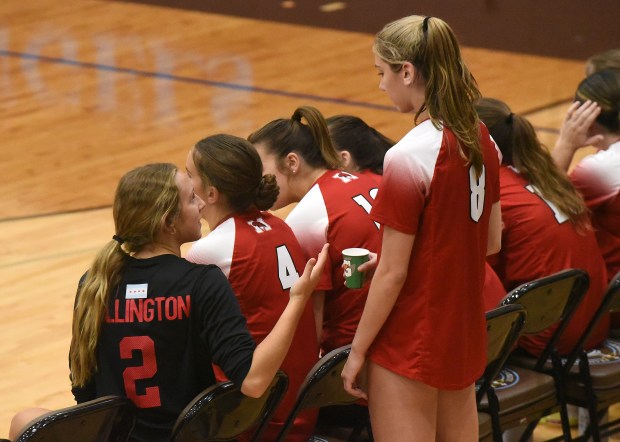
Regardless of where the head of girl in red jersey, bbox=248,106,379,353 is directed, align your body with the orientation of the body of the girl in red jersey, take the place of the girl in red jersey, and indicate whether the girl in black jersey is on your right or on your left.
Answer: on your left

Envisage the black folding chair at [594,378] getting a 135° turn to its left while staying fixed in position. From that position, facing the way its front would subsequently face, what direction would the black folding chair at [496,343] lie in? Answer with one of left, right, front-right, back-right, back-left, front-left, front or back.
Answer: front-right

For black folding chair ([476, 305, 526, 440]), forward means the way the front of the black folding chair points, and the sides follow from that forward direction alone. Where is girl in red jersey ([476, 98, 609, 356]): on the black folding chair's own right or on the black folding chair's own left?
on the black folding chair's own right

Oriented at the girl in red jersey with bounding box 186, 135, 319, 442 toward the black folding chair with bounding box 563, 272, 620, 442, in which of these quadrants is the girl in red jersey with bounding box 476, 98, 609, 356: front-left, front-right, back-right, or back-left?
front-left

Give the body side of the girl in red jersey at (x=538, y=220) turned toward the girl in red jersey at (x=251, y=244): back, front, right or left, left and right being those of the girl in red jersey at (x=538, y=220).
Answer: left

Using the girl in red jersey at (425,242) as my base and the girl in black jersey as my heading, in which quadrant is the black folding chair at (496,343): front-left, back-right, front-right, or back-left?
back-right

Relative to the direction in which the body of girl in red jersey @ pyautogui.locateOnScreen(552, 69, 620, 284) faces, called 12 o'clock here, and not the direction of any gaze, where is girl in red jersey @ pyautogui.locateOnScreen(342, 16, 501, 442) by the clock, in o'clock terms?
girl in red jersey @ pyautogui.locateOnScreen(342, 16, 501, 442) is roughly at 8 o'clock from girl in red jersey @ pyautogui.locateOnScreen(552, 69, 620, 284).

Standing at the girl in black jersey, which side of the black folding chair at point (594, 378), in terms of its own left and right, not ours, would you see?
left

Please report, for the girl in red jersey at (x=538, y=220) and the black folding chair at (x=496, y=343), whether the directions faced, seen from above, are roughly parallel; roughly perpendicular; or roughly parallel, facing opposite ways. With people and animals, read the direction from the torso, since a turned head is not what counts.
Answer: roughly parallel

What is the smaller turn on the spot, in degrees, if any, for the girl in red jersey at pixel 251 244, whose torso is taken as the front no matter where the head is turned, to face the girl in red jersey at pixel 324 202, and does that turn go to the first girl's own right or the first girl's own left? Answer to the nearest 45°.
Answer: approximately 90° to the first girl's own right

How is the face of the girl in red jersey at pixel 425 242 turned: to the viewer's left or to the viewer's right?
to the viewer's left

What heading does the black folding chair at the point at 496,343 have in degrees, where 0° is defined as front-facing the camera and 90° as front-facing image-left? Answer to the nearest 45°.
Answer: approximately 135°

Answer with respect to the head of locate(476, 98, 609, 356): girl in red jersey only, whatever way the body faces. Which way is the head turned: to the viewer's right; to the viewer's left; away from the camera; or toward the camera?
away from the camera

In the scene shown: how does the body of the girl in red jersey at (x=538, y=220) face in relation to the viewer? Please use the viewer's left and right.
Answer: facing away from the viewer and to the left of the viewer
